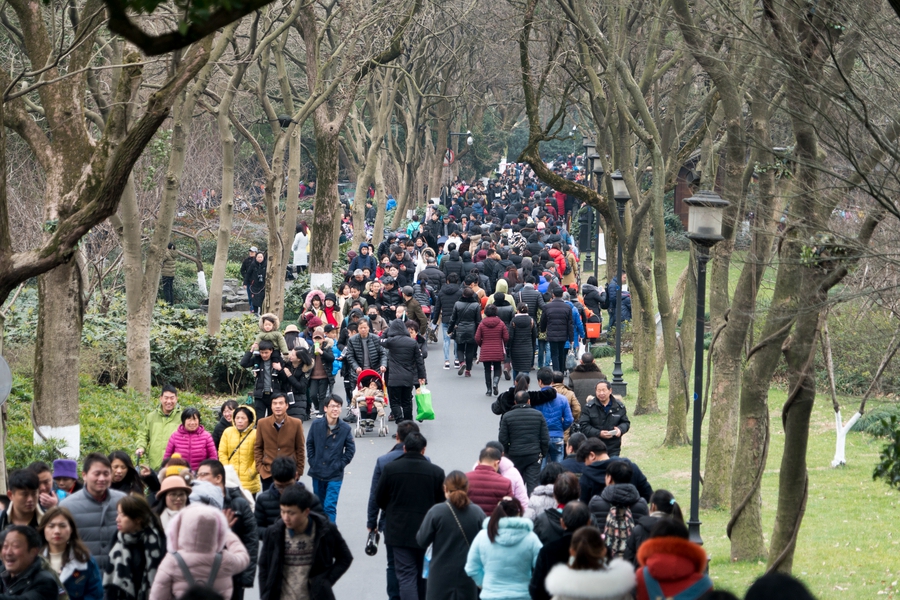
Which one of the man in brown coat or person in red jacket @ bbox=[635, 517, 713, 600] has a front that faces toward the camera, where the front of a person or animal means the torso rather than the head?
the man in brown coat

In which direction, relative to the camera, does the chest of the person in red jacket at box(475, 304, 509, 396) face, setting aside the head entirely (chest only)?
away from the camera

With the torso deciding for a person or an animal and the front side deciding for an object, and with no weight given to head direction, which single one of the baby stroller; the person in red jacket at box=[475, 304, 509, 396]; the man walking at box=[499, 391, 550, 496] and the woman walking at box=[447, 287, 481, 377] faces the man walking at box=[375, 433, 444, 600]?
the baby stroller

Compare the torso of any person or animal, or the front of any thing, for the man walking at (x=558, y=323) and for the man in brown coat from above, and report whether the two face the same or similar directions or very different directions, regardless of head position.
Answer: very different directions

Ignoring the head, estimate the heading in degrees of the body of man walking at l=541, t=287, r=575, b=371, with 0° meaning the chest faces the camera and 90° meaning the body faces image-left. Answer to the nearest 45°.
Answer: approximately 180°

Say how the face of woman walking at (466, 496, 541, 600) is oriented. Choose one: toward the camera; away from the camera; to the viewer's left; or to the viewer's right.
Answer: away from the camera

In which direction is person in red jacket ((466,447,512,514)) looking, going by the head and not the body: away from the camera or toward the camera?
away from the camera

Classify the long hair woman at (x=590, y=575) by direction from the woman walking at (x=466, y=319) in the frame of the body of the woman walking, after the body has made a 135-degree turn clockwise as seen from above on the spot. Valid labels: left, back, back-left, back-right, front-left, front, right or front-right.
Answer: front-right

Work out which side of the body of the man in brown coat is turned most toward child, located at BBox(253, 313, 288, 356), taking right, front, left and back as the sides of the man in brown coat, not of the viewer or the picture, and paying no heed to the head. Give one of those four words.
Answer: back

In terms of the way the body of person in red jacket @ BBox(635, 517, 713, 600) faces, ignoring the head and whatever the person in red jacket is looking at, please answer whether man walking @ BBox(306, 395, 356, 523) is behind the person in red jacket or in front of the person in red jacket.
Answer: in front

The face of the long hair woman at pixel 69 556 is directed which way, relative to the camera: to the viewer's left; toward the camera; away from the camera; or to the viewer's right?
toward the camera

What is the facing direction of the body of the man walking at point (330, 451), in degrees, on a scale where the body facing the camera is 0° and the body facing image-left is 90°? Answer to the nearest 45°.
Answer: approximately 0°

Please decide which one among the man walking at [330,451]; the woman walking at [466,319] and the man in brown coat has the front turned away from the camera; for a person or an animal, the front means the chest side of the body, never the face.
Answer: the woman walking

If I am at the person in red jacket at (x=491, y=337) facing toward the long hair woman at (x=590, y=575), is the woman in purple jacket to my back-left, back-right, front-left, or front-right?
front-right

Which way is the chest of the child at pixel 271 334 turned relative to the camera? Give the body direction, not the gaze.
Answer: toward the camera

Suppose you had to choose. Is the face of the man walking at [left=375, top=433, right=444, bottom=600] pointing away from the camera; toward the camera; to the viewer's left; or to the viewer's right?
away from the camera

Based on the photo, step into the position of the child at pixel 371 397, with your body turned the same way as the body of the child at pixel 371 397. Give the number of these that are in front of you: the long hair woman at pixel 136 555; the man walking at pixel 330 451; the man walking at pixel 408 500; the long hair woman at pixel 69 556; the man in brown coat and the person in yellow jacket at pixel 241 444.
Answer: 6

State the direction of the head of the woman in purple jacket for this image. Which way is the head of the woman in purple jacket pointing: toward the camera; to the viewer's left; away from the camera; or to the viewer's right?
toward the camera

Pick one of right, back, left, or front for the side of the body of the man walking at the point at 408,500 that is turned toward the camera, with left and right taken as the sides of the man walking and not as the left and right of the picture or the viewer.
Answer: back

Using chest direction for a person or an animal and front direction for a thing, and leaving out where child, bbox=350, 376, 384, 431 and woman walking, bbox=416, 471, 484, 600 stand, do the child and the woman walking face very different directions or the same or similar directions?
very different directions

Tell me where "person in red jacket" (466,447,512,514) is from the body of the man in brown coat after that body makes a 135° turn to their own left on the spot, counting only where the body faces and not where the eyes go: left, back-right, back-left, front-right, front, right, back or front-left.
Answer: right

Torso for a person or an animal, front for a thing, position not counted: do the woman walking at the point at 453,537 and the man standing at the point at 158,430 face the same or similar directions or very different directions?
very different directions
